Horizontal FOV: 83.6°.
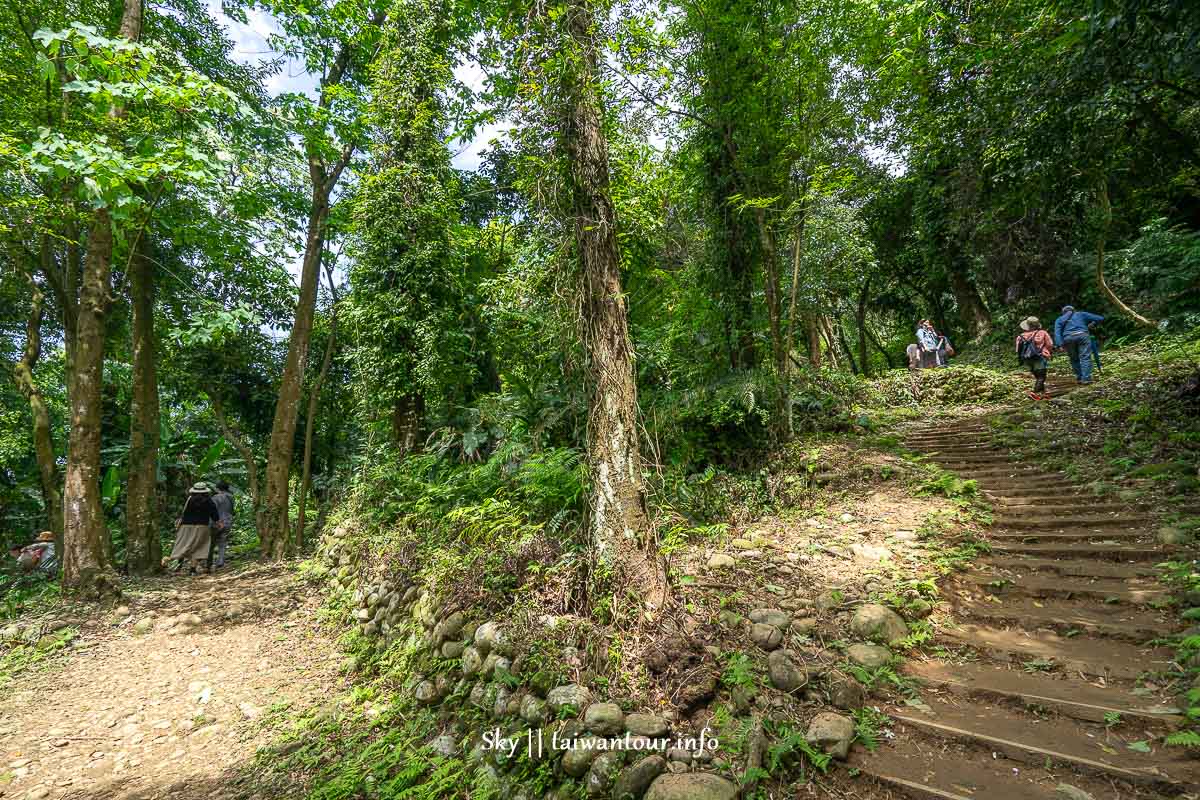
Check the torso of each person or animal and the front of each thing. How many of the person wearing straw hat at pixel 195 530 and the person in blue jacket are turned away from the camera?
2

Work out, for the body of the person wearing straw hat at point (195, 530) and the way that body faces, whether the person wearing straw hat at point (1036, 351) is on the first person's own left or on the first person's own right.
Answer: on the first person's own right

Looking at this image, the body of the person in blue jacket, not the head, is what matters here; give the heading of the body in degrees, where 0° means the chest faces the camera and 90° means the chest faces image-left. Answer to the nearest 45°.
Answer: approximately 180°

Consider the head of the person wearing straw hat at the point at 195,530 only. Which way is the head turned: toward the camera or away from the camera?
away from the camera

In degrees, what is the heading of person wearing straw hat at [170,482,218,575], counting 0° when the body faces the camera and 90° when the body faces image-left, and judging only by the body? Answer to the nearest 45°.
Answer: approximately 180°

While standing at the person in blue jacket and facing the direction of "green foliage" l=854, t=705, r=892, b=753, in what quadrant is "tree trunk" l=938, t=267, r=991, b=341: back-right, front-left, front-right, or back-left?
back-right

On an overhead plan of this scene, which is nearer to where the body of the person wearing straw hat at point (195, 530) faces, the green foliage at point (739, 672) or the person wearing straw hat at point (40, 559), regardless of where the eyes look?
the person wearing straw hat

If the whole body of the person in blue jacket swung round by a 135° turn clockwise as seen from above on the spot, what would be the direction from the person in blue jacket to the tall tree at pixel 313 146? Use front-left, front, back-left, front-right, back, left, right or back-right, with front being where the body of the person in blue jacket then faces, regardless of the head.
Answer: right

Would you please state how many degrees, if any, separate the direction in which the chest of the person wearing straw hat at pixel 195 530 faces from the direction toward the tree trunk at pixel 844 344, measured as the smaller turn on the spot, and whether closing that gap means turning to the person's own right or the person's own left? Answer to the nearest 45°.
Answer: approximately 90° to the person's own right
